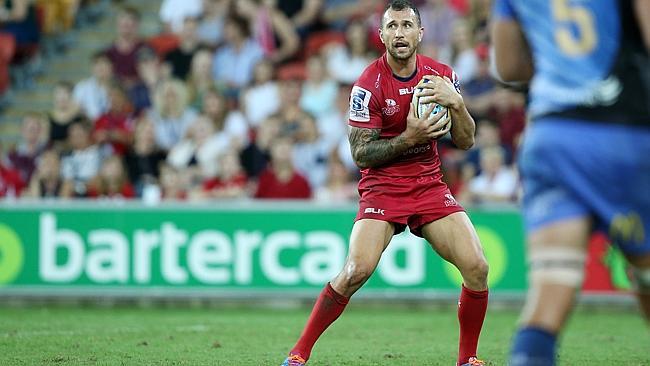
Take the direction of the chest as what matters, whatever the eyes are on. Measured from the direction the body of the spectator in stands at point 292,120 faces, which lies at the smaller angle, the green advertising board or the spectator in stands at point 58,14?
the green advertising board

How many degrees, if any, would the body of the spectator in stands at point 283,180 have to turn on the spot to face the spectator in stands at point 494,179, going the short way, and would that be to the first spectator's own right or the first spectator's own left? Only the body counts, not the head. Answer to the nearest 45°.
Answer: approximately 90° to the first spectator's own left

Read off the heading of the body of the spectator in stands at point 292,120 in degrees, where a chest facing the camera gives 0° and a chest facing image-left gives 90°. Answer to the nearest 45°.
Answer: approximately 0°

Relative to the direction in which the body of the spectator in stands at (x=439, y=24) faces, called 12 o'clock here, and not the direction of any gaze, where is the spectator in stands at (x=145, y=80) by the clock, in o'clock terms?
the spectator in stands at (x=145, y=80) is roughly at 3 o'clock from the spectator in stands at (x=439, y=24).

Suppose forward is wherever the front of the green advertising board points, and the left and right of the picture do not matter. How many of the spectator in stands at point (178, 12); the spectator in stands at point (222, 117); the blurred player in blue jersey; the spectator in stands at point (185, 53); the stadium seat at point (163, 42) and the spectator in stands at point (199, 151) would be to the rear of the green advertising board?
5

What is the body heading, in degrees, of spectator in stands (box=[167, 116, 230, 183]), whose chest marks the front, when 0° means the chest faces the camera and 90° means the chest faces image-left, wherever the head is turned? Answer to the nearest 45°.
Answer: approximately 0°

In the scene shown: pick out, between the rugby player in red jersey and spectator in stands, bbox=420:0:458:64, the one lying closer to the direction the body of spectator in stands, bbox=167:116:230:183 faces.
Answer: the rugby player in red jersey

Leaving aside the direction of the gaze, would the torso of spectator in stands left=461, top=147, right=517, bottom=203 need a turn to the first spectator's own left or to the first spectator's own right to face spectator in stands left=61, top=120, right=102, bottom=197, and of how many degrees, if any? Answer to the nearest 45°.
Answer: approximately 90° to the first spectator's own right
